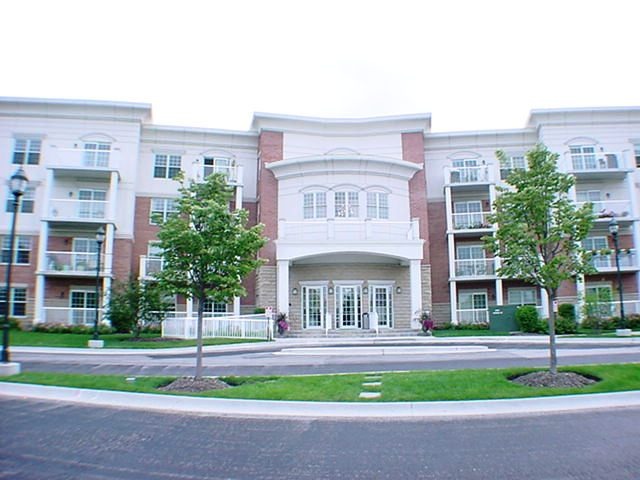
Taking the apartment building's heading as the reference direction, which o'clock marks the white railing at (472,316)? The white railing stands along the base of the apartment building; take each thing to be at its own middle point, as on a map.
The white railing is roughly at 9 o'clock from the apartment building.

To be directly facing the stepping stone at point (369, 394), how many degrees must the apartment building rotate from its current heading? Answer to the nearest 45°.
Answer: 0° — it already faces it

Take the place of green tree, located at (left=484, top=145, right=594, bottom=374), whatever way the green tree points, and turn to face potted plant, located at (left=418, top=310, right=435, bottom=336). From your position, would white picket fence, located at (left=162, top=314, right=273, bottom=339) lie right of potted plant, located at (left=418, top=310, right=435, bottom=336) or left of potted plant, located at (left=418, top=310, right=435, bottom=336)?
left

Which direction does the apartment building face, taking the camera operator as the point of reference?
facing the viewer

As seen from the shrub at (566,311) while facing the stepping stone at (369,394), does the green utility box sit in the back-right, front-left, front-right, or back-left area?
front-right

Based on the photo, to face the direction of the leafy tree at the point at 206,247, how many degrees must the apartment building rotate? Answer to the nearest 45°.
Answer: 0° — it already faces it

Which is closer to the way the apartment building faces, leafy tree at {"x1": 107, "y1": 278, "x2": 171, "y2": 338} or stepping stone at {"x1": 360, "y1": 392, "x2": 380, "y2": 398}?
the stepping stone

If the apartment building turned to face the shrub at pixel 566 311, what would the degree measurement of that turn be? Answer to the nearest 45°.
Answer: approximately 90° to its left

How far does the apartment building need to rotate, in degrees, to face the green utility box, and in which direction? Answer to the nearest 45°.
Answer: approximately 90° to its left

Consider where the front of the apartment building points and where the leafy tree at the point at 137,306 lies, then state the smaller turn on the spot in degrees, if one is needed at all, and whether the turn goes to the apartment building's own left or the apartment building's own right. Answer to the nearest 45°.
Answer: approximately 45° to the apartment building's own right

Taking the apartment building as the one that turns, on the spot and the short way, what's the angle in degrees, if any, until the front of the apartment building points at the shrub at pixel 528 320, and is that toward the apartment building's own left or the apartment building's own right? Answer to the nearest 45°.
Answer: approximately 90° to the apartment building's own left

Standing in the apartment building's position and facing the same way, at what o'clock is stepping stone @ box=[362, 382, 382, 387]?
The stepping stone is roughly at 12 o'clock from the apartment building.
